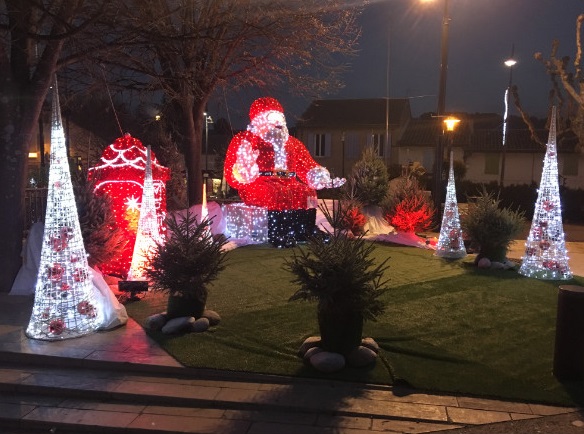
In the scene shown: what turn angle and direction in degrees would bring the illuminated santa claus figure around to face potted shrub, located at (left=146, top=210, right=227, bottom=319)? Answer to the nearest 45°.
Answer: approximately 45° to its right

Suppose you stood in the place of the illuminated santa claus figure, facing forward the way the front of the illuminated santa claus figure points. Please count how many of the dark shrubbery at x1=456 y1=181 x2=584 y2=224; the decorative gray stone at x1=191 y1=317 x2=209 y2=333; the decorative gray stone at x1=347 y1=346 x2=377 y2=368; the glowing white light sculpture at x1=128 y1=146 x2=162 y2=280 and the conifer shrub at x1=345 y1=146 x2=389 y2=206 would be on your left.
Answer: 2

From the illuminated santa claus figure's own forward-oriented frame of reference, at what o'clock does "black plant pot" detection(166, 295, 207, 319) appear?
The black plant pot is roughly at 2 o'clock from the illuminated santa claus figure.

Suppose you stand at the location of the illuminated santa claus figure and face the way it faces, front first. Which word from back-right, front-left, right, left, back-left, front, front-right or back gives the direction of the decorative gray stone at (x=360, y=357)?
front-right

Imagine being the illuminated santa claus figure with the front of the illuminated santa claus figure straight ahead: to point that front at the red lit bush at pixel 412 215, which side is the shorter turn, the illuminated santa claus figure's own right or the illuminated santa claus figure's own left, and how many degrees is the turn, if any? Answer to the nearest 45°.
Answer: approximately 45° to the illuminated santa claus figure's own left

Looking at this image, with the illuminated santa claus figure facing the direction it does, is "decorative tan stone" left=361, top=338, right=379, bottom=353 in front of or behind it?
in front

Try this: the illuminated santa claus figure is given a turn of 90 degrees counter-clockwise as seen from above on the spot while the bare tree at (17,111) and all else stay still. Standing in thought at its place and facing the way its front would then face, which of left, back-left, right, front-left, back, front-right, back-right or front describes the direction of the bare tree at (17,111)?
back

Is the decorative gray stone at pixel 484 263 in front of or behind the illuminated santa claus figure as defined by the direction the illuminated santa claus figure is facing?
in front

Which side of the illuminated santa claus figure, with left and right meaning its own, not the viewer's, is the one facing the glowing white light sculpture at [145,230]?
right

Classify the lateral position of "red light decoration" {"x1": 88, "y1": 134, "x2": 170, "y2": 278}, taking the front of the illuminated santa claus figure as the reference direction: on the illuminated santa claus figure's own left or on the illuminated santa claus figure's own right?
on the illuminated santa claus figure's own right

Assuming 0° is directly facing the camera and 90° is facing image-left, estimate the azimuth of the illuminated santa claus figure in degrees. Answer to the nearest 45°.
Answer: approximately 315°

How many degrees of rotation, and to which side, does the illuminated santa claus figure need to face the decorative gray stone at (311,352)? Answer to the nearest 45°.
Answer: approximately 45° to its right

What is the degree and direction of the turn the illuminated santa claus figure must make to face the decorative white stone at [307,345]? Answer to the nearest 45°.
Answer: approximately 45° to its right
